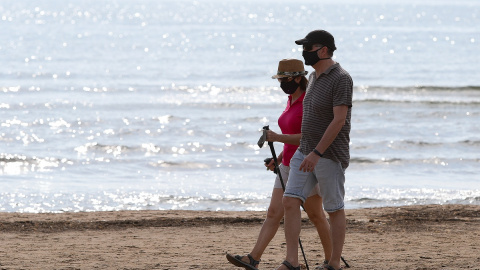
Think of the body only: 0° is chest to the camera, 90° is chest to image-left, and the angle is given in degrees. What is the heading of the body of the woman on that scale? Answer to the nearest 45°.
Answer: approximately 90°

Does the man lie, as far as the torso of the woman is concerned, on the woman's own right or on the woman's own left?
on the woman's own left

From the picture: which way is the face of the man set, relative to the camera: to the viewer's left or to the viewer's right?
to the viewer's left
